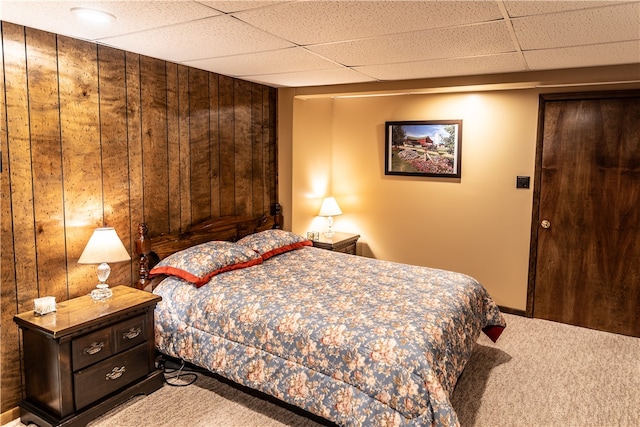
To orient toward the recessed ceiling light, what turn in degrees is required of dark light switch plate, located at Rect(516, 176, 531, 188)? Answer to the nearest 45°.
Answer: approximately 45° to its right

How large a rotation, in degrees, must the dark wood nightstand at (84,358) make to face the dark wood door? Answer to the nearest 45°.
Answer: approximately 45° to its left

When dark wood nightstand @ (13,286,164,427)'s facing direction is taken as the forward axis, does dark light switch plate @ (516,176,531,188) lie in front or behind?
in front

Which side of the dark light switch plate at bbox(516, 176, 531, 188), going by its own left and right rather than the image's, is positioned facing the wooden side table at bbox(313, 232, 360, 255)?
right

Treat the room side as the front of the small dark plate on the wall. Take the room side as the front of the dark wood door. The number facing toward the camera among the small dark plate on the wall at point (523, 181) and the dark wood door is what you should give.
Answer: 2

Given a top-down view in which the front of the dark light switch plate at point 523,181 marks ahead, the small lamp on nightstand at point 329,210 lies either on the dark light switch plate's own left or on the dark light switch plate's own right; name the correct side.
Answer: on the dark light switch plate's own right

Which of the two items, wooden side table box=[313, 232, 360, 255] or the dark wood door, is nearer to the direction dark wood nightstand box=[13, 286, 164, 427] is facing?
the dark wood door

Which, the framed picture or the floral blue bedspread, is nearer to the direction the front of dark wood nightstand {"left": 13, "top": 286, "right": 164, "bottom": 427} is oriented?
the floral blue bedspread

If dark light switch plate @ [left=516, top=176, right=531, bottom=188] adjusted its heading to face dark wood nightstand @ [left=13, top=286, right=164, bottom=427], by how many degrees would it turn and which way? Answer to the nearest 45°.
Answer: approximately 45° to its right

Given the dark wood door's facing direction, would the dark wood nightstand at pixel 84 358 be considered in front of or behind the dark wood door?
in front

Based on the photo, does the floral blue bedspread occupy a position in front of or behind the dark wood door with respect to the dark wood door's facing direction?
in front

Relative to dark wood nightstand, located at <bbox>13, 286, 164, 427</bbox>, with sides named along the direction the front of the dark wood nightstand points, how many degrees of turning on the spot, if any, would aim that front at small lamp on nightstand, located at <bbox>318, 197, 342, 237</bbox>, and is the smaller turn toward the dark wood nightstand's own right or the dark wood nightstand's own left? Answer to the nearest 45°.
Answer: approximately 90° to the dark wood nightstand's own left

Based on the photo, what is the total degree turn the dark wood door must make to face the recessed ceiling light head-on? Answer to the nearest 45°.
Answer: approximately 45° to its right

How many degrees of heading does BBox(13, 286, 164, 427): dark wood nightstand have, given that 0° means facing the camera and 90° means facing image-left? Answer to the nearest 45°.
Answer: approximately 315°

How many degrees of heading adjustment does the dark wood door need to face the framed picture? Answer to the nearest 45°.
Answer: approximately 90° to its right

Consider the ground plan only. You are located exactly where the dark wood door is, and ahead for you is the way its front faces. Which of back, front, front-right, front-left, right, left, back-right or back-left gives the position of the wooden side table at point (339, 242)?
right
